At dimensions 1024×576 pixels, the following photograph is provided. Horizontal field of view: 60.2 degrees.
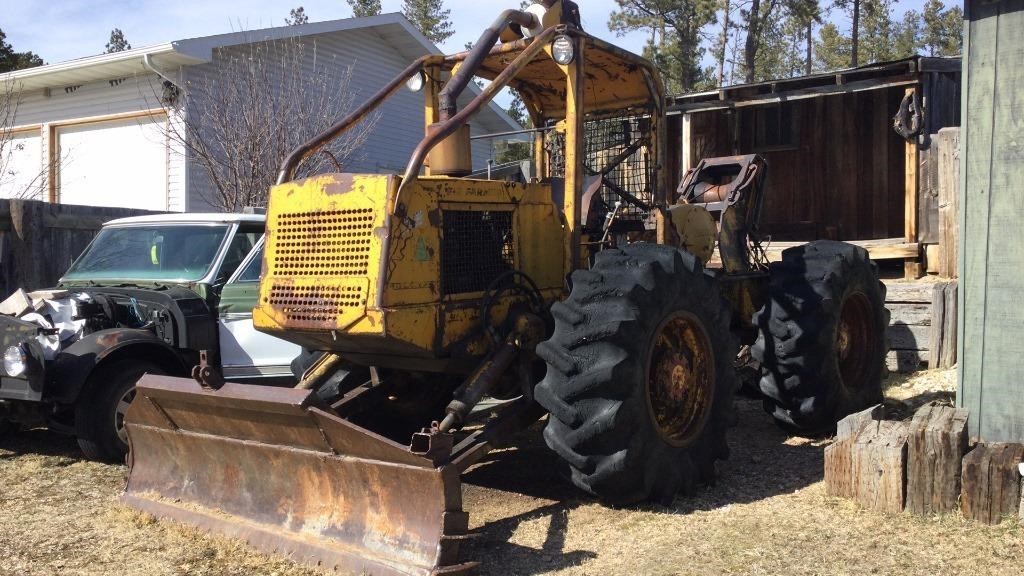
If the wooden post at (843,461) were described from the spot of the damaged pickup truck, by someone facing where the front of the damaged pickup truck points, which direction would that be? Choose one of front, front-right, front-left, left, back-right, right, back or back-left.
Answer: left

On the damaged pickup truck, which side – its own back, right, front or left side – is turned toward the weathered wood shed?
back

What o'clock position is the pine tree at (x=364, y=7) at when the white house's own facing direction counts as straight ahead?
The pine tree is roughly at 5 o'clock from the white house.

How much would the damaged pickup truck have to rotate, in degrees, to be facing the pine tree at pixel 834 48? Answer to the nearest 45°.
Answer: approximately 180°

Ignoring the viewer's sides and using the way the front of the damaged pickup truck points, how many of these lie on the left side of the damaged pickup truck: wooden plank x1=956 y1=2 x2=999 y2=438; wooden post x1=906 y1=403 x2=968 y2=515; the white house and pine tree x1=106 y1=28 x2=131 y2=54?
2

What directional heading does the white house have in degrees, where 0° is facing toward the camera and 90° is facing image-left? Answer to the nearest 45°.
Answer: approximately 45°

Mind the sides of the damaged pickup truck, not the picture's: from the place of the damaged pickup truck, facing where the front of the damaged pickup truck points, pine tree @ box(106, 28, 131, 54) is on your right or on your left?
on your right

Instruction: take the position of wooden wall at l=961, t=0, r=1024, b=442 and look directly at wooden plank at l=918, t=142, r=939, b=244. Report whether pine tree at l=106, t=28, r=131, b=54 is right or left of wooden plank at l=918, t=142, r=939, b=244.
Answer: left

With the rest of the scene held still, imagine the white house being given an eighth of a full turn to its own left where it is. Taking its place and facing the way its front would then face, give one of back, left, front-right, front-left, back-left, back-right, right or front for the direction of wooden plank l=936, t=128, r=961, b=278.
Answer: front-left

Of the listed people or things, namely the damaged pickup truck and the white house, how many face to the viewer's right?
0

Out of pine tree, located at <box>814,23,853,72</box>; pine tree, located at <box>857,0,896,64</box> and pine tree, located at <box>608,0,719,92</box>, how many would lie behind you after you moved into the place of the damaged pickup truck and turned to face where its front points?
3

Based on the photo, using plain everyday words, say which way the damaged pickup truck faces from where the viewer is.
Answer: facing the viewer and to the left of the viewer

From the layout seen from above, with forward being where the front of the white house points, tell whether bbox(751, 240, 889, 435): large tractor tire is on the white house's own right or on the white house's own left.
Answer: on the white house's own left

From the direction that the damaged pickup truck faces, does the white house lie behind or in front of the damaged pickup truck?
behind

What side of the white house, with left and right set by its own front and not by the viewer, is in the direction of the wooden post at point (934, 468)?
left

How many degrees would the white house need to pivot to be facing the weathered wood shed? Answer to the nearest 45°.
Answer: approximately 90° to its left
